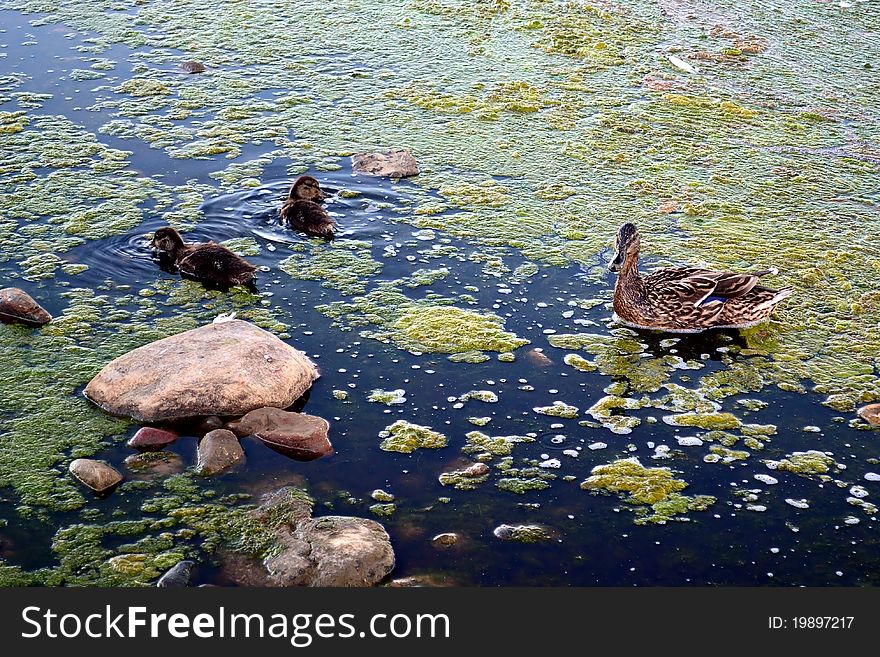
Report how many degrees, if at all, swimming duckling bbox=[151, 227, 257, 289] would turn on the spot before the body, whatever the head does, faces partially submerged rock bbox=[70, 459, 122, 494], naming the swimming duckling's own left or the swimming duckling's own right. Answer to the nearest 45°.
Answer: approximately 135° to the swimming duckling's own left

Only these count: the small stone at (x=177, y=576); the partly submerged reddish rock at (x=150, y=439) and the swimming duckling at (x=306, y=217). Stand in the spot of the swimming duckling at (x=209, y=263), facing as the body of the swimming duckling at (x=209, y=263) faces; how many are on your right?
1

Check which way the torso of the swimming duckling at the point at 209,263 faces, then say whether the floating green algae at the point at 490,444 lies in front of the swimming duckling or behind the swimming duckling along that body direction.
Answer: behind

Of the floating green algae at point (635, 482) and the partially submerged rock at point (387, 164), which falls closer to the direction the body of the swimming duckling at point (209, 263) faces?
the partially submerged rock

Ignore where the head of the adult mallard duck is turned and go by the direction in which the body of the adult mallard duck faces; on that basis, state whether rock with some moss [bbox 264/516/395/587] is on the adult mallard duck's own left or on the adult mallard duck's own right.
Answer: on the adult mallard duck's own left

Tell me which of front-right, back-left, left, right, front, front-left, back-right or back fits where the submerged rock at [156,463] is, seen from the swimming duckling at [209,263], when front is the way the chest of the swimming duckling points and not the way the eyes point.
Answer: back-left

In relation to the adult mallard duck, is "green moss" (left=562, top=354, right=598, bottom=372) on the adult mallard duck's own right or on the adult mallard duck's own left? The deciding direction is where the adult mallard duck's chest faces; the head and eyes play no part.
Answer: on the adult mallard duck's own left

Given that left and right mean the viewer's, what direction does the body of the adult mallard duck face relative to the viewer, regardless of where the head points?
facing to the left of the viewer

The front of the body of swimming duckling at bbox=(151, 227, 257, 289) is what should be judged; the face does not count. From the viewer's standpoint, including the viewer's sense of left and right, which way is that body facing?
facing away from the viewer and to the left of the viewer

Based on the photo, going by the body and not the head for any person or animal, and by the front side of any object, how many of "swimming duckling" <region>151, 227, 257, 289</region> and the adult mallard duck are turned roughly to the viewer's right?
0

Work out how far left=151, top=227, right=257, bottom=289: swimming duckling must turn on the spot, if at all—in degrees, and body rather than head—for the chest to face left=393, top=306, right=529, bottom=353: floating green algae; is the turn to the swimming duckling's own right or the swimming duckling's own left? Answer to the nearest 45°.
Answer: approximately 180°

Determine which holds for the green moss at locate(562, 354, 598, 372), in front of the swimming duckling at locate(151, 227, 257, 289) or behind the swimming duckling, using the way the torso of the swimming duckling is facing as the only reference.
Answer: behind
